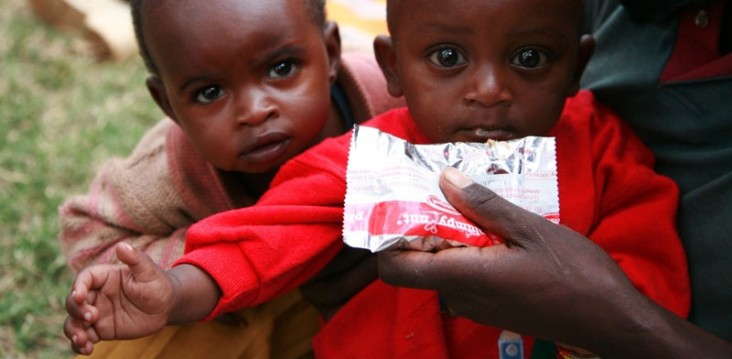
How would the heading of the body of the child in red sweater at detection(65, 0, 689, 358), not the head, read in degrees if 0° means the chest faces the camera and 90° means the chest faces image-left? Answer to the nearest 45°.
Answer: approximately 0°
